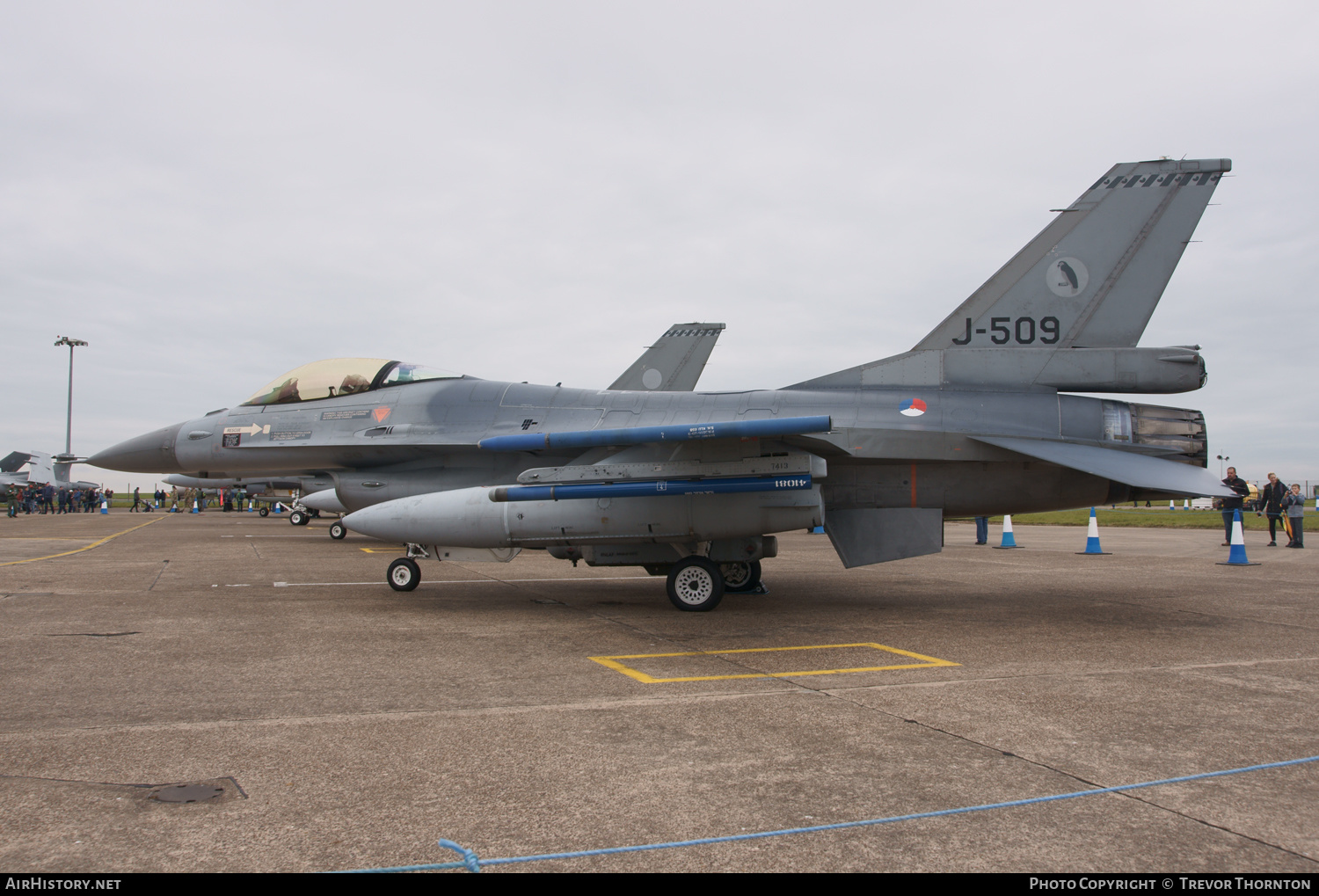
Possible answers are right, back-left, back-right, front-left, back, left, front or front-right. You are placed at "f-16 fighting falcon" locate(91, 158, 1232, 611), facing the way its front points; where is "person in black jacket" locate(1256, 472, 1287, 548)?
back-right

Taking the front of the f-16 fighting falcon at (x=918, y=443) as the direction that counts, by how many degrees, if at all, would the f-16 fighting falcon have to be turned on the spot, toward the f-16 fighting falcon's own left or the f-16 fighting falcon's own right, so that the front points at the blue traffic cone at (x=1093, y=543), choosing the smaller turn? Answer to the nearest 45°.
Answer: approximately 135° to the f-16 fighting falcon's own right

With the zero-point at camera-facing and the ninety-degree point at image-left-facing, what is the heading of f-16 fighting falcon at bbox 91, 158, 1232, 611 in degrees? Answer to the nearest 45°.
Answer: approximately 90°

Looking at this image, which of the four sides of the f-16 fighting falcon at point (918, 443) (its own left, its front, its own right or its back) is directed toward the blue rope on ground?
left

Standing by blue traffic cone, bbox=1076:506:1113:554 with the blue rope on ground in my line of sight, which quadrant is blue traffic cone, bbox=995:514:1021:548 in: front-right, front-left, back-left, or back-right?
back-right

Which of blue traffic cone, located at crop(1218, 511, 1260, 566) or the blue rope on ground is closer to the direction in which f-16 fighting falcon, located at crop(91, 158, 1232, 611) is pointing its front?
the blue rope on ground

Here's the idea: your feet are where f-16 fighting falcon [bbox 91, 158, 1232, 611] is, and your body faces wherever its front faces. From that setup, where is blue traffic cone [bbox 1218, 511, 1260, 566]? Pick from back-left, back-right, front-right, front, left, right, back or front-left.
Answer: back-right

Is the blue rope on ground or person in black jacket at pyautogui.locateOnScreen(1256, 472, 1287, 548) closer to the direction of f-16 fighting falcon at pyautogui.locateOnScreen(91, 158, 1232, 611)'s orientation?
the blue rope on ground
